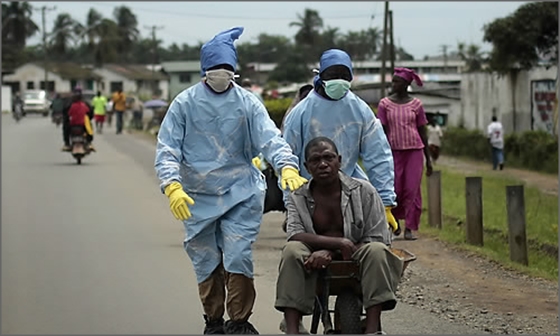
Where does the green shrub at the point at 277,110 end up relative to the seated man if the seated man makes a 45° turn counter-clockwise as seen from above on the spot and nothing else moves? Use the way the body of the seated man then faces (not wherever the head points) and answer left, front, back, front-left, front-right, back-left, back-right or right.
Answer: back-left

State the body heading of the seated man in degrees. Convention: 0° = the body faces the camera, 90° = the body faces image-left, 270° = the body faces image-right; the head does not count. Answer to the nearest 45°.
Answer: approximately 0°
